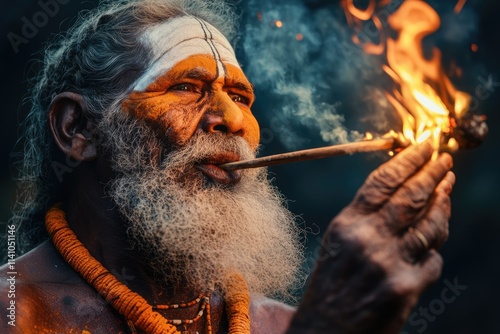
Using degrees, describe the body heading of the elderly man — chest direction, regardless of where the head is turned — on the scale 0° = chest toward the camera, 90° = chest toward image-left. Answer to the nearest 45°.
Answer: approximately 315°

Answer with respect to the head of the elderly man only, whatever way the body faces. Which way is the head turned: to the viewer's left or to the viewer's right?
to the viewer's right
